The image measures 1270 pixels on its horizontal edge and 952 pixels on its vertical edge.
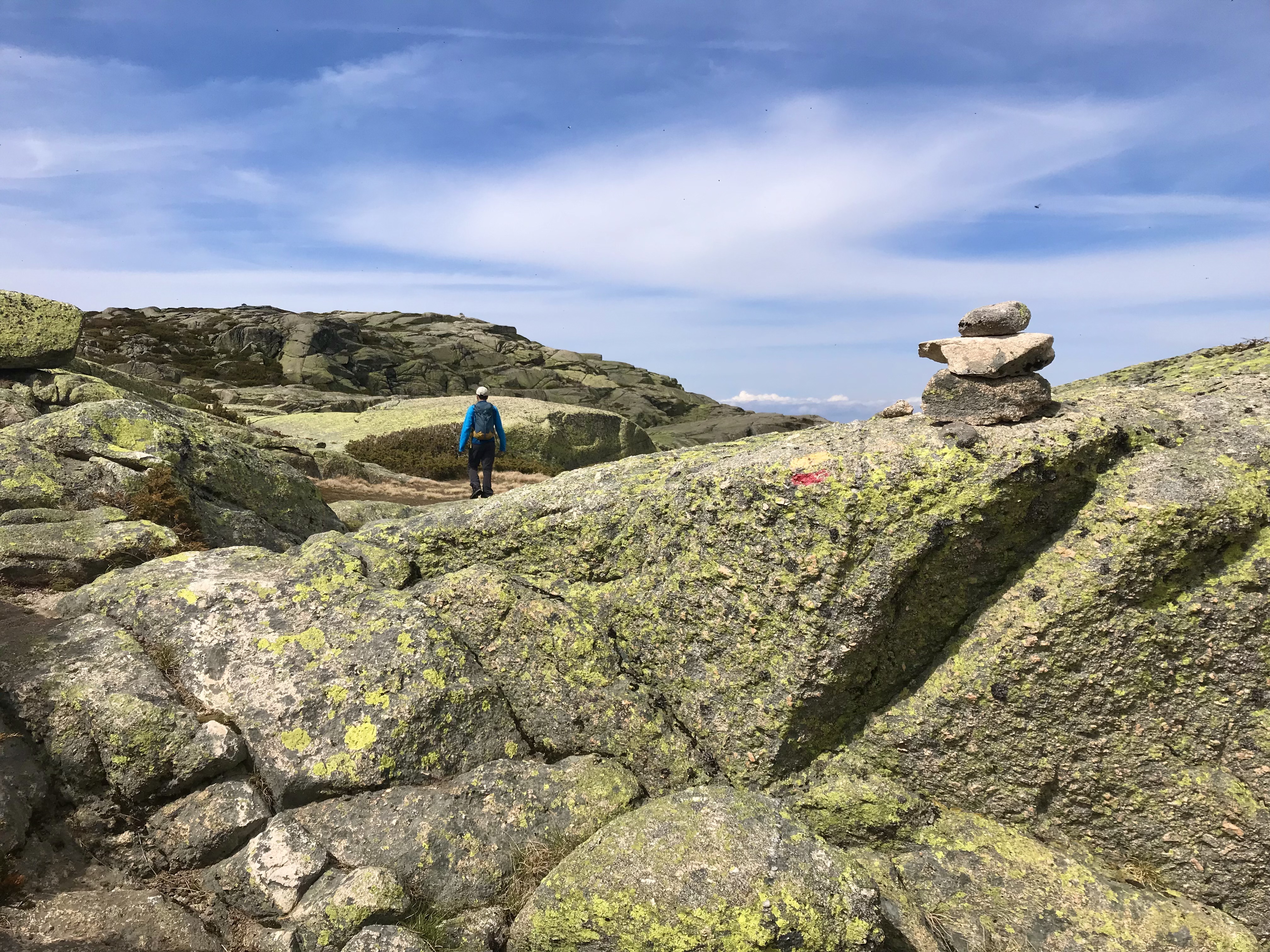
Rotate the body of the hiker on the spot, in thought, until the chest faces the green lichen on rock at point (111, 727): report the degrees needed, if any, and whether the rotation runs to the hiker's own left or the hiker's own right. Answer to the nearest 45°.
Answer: approximately 180°

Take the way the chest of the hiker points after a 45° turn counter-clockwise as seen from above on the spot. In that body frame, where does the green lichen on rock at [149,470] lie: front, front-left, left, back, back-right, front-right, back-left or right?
left

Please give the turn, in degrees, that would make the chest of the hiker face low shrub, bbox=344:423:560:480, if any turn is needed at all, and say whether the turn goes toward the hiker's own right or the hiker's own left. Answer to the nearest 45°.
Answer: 0° — they already face it

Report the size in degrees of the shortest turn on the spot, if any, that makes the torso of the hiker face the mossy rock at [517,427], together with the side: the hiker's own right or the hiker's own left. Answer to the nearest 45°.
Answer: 0° — they already face it

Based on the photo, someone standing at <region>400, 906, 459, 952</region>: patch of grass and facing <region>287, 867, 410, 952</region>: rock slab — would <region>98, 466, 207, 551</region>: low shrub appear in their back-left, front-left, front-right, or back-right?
front-right

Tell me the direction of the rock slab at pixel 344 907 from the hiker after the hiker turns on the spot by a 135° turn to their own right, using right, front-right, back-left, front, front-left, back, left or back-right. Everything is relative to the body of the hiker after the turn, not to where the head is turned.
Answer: front-right

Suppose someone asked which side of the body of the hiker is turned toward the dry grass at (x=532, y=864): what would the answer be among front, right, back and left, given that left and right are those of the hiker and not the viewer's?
back

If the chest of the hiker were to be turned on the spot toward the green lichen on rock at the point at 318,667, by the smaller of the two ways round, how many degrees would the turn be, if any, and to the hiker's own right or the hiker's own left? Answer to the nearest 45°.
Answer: approximately 180°

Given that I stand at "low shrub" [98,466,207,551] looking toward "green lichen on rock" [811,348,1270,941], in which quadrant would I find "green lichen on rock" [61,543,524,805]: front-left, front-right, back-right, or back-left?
front-right

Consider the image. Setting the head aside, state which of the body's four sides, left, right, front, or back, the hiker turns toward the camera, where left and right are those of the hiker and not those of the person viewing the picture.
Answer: back

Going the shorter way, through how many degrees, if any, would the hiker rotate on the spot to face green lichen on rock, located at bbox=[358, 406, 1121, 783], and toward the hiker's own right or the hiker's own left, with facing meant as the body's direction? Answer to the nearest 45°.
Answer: approximately 180°

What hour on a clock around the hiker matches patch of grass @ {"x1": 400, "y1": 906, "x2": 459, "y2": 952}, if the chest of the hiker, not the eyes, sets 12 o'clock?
The patch of grass is roughly at 6 o'clock from the hiker.

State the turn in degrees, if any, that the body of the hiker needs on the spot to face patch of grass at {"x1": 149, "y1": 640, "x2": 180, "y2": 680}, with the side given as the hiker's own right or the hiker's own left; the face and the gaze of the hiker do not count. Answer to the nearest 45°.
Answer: approximately 180°

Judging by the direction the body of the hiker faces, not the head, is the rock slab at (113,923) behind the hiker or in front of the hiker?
behind

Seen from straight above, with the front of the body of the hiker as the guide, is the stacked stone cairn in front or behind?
behind
